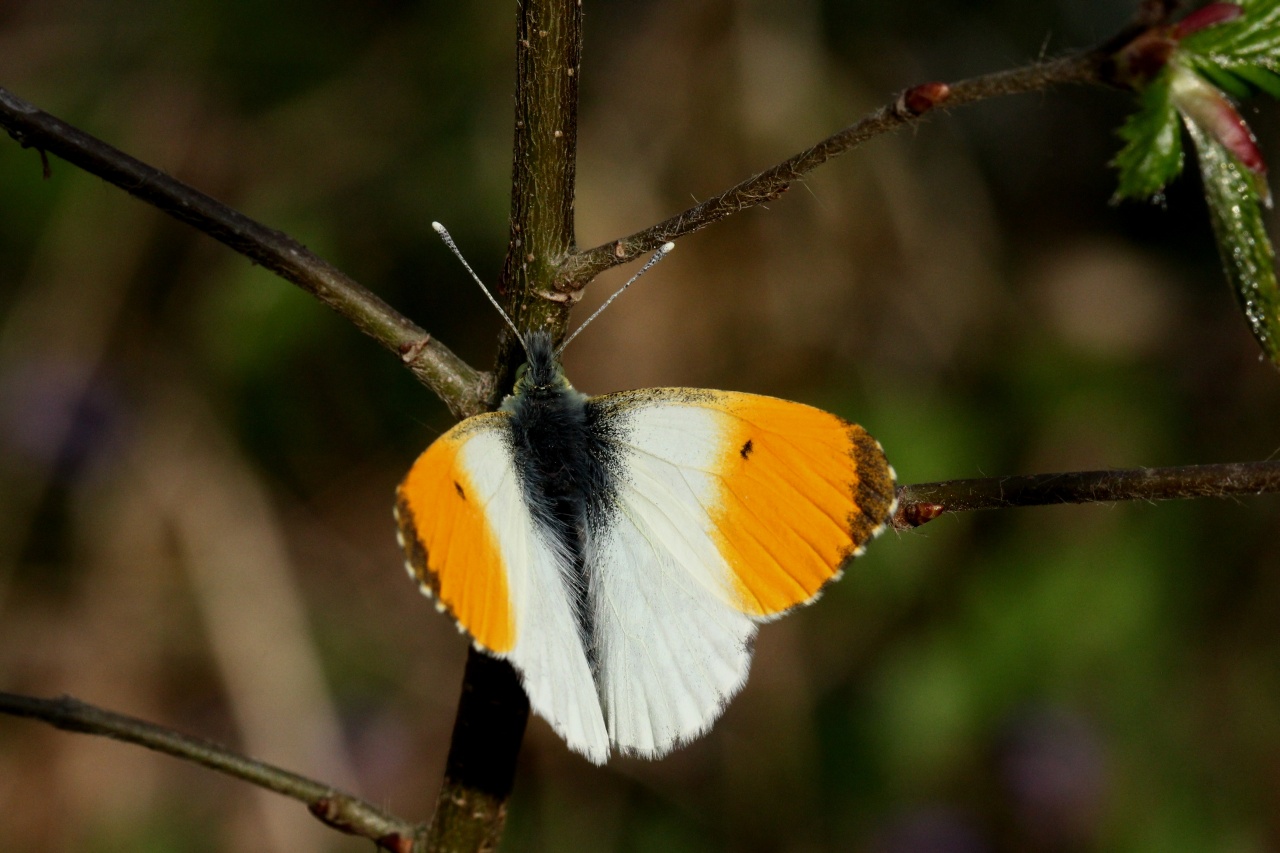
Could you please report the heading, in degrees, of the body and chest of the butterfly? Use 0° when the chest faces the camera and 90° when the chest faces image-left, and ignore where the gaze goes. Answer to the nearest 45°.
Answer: approximately 180°
